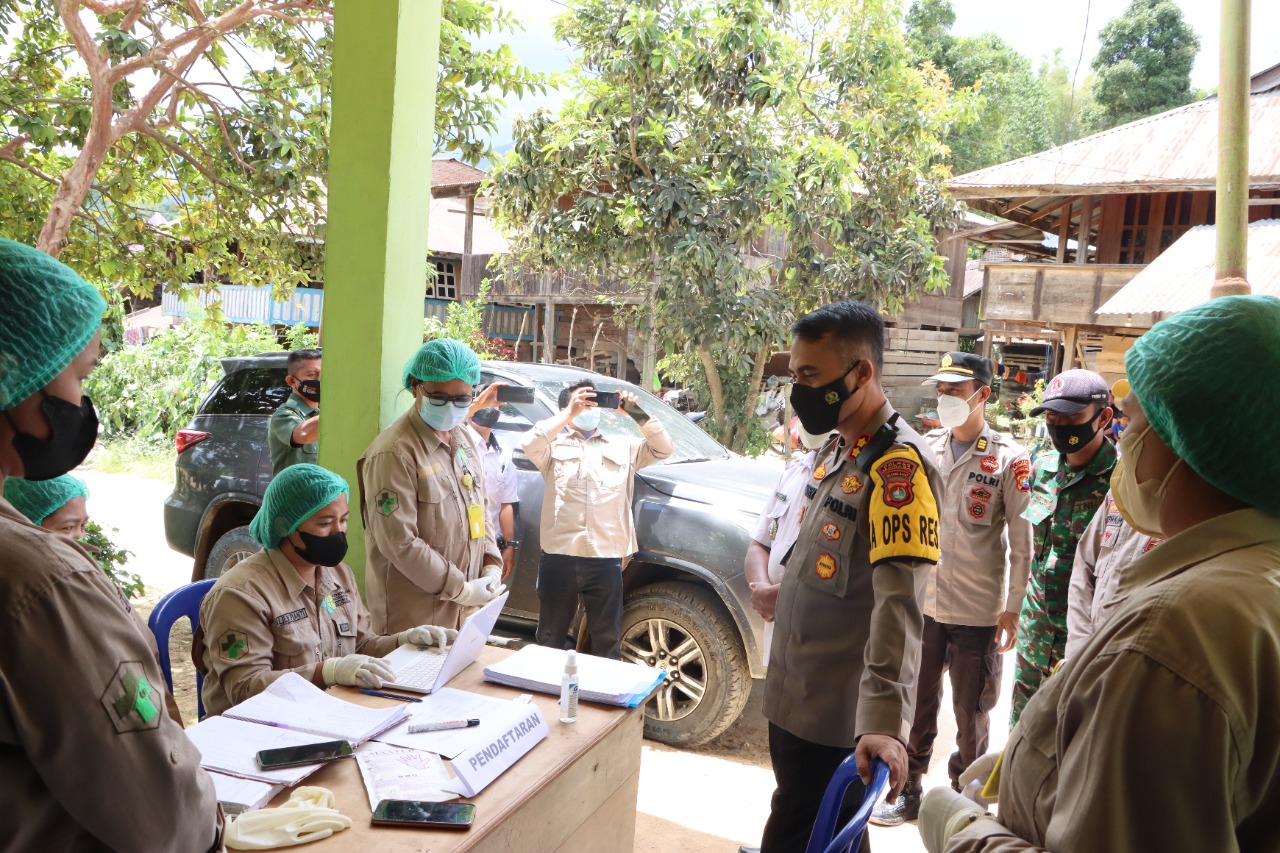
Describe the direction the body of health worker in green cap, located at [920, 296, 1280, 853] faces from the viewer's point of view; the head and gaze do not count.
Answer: to the viewer's left

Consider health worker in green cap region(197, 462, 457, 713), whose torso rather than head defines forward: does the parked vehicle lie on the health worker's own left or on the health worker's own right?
on the health worker's own left

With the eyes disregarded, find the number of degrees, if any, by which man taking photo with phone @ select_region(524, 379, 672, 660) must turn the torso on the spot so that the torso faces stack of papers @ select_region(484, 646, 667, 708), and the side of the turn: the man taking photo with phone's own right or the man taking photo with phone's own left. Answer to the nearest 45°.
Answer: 0° — they already face it

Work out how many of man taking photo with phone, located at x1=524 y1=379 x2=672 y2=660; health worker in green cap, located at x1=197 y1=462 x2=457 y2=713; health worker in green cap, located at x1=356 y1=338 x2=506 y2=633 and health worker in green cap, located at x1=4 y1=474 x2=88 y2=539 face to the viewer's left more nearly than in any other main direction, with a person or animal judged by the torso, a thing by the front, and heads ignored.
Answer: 0

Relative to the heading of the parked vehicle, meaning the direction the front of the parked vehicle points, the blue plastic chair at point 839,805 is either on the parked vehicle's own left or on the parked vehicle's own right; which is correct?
on the parked vehicle's own right

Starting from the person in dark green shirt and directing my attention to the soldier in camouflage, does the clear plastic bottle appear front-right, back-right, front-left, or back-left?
front-right

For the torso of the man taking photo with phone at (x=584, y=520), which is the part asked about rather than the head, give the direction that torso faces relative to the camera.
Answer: toward the camera

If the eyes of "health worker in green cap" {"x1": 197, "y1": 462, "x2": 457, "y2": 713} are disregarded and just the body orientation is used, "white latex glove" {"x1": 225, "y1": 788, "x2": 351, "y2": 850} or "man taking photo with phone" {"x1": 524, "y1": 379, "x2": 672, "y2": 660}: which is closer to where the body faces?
the white latex glove

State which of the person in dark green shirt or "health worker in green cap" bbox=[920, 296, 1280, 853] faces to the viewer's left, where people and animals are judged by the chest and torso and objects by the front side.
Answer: the health worker in green cap

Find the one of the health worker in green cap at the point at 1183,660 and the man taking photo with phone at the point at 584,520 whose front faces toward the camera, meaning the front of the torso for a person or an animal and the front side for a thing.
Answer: the man taking photo with phone

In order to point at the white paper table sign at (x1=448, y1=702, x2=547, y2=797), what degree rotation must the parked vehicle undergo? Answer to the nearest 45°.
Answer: approximately 45° to its right

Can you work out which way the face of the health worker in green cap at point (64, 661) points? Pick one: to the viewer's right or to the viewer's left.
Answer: to the viewer's right

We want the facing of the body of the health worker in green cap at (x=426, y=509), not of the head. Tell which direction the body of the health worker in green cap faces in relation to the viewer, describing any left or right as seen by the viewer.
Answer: facing the viewer and to the right of the viewer

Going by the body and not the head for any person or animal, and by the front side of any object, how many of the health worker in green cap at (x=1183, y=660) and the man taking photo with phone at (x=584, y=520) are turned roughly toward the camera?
1

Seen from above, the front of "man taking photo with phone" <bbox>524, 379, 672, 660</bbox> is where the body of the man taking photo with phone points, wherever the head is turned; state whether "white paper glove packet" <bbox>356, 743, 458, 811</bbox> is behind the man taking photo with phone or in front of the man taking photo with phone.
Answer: in front

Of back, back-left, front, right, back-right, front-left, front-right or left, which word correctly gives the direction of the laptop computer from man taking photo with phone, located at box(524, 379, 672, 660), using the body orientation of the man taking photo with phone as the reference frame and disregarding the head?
front

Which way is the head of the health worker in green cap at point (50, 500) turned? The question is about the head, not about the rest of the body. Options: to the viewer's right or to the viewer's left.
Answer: to the viewer's right
